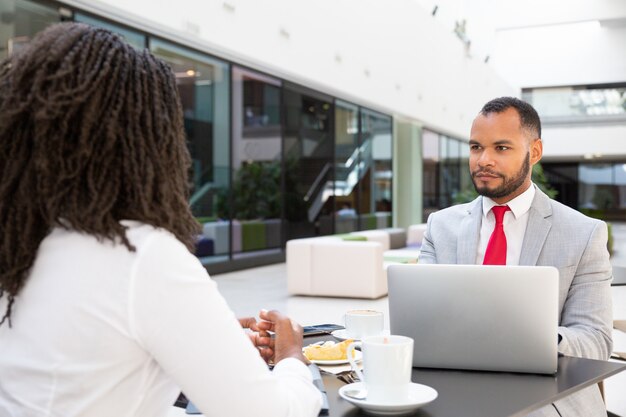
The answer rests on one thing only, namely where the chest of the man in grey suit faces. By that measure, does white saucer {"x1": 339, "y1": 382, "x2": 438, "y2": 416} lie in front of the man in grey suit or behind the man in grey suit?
in front

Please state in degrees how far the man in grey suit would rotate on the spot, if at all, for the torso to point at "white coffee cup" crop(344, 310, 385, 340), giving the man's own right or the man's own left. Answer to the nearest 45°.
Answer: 0° — they already face it

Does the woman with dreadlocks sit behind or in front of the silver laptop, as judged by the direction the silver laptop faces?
behind

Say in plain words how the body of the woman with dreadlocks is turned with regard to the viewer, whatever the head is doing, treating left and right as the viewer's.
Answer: facing away from the viewer and to the right of the viewer

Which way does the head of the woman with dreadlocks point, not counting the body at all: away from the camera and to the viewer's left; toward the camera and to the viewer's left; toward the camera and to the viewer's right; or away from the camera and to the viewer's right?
away from the camera and to the viewer's right

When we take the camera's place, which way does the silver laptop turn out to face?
facing away from the viewer

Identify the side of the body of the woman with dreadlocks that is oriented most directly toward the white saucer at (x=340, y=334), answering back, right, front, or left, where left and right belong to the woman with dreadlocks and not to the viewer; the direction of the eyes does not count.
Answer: front

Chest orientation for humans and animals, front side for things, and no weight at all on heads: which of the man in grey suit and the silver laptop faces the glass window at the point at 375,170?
the silver laptop

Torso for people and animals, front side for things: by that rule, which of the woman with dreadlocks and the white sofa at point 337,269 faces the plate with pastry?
the woman with dreadlocks

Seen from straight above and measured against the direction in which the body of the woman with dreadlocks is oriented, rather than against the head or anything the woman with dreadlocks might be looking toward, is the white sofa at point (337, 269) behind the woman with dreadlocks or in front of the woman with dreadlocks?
in front

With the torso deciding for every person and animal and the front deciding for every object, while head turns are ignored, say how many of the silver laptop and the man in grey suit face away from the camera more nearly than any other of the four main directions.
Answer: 1
